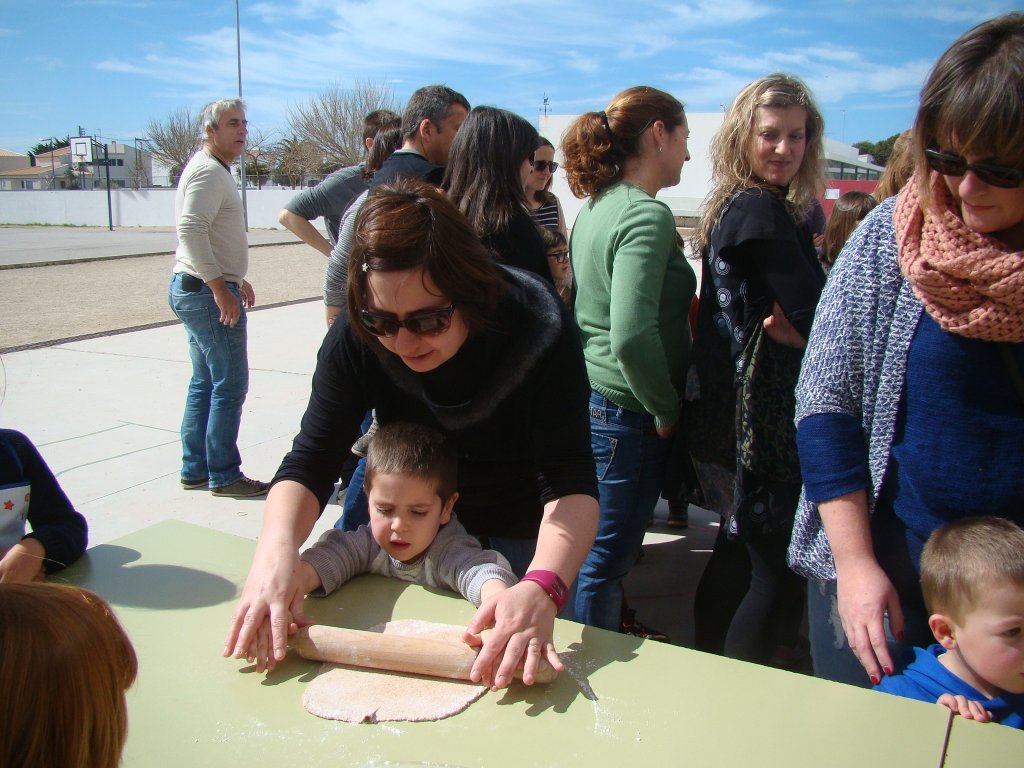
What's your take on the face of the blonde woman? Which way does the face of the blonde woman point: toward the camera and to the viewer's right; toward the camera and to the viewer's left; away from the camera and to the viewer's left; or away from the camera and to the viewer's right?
toward the camera and to the viewer's right

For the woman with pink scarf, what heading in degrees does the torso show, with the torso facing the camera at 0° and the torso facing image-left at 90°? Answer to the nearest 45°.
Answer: approximately 0°

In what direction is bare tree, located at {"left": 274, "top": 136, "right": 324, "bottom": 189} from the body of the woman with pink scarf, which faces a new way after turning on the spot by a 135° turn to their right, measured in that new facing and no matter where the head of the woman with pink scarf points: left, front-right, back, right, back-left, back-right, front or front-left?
front

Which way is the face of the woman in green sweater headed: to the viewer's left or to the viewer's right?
to the viewer's right

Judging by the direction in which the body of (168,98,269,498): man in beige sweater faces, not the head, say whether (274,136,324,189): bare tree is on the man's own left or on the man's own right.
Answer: on the man's own left

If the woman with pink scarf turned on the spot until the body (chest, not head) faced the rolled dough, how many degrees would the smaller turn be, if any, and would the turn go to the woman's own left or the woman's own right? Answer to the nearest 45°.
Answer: approximately 45° to the woman's own right

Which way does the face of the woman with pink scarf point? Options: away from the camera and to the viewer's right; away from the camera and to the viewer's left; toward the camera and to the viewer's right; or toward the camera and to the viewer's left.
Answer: toward the camera and to the viewer's left
